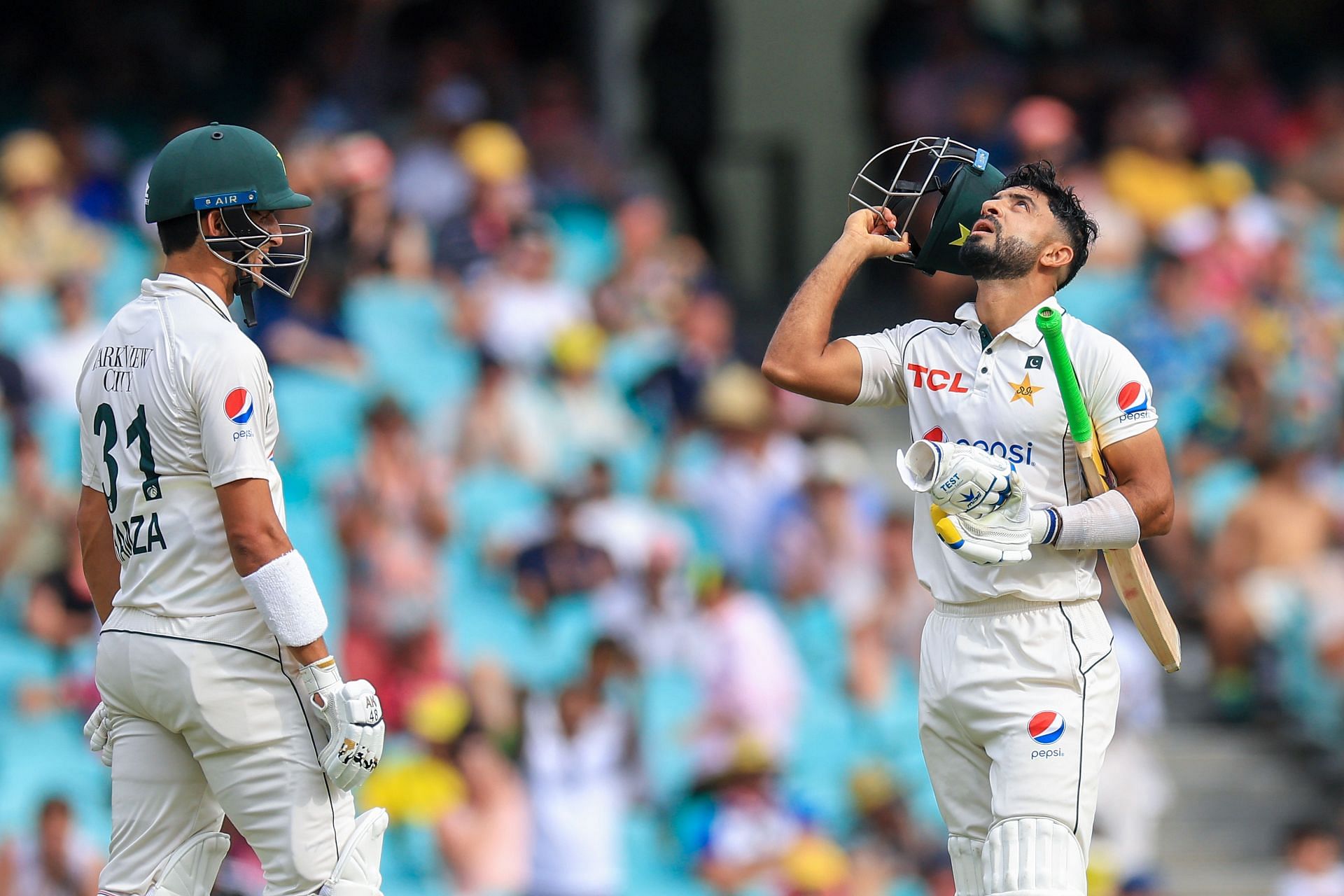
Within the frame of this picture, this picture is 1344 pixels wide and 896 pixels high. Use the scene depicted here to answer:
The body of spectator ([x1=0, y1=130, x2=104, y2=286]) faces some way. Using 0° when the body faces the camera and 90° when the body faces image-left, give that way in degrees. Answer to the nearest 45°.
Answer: approximately 0°

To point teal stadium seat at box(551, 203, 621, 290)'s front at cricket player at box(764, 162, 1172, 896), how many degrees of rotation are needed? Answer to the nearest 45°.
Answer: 0° — it already faces them

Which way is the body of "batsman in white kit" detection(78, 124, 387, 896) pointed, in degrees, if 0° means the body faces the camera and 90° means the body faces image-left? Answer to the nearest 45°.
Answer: approximately 225°

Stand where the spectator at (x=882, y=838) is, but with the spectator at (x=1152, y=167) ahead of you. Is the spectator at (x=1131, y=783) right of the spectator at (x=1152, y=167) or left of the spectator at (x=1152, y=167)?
right

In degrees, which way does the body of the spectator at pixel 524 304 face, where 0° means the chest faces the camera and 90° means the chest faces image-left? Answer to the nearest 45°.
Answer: approximately 0°
